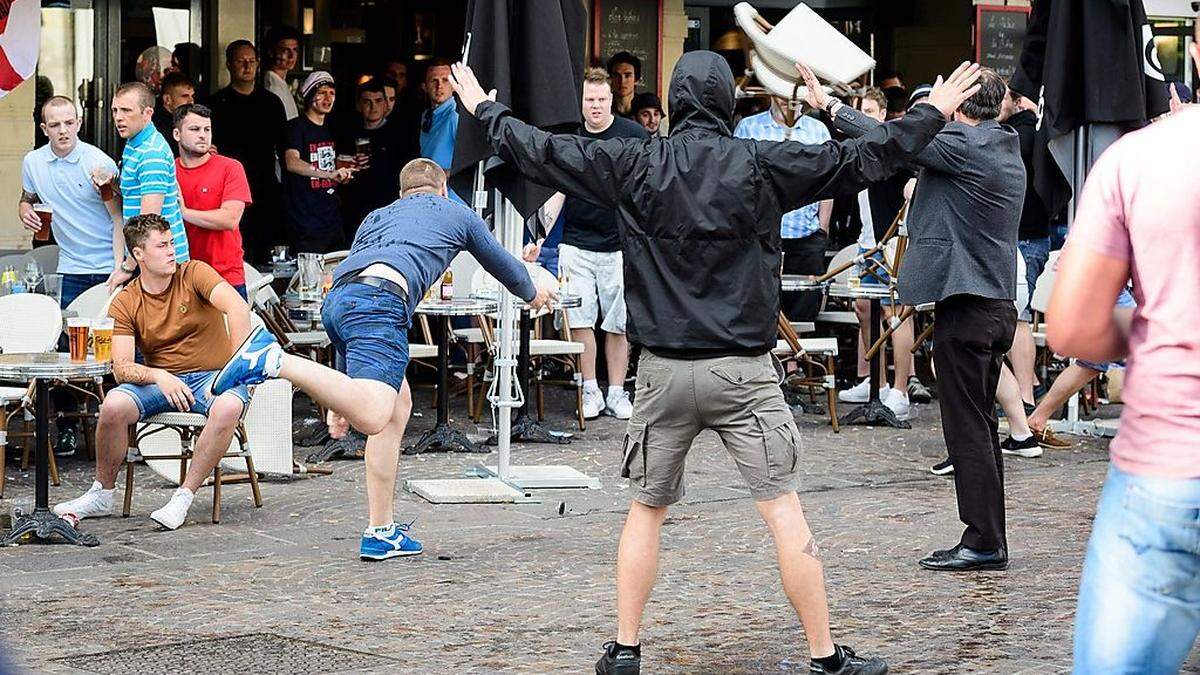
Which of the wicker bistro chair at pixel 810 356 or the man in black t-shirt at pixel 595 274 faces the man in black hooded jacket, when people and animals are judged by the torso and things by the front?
the man in black t-shirt

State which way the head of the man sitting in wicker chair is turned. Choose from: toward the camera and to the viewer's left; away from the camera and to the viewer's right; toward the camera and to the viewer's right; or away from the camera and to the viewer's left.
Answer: toward the camera and to the viewer's right

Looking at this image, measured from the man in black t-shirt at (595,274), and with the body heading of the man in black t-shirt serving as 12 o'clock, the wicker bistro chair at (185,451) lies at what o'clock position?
The wicker bistro chair is roughly at 1 o'clock from the man in black t-shirt.

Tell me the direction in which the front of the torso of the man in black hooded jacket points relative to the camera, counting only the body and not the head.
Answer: away from the camera

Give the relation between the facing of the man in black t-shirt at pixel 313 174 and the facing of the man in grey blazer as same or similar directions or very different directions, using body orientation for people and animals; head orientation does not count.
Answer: very different directions

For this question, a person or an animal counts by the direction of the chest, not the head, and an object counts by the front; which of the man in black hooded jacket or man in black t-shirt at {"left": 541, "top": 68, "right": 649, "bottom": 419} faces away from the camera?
the man in black hooded jacket

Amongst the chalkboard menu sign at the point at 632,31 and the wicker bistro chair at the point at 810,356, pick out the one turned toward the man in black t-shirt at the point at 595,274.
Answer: the chalkboard menu sign

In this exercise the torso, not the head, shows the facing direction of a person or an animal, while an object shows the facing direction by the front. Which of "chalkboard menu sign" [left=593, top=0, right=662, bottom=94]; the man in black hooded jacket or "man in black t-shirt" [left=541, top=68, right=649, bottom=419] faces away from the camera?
the man in black hooded jacket

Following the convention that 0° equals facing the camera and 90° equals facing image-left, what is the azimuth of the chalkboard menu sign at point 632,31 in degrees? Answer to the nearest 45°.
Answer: approximately 0°

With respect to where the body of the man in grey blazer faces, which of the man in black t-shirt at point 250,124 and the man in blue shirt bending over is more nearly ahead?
the man in black t-shirt
